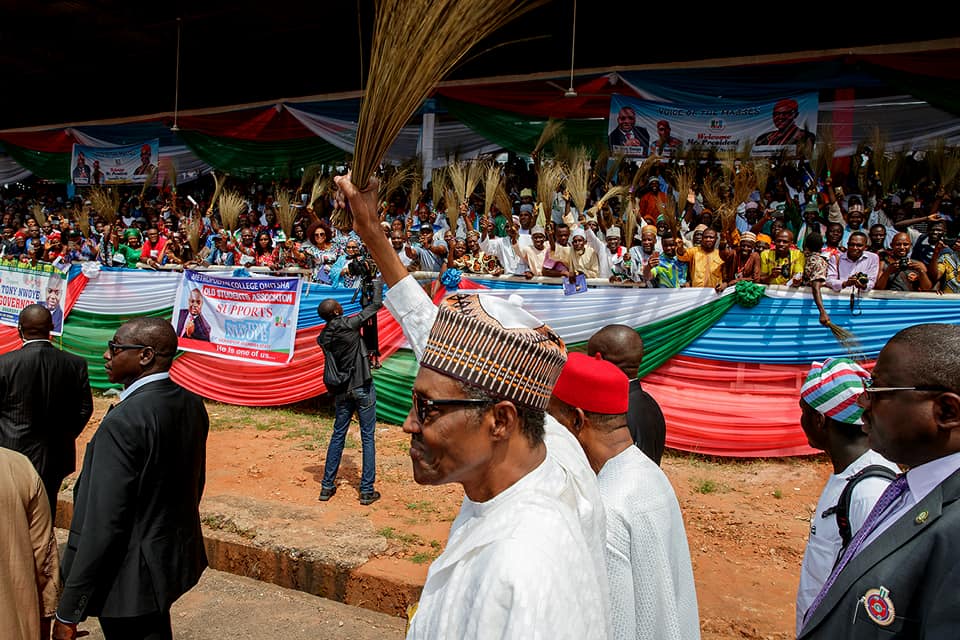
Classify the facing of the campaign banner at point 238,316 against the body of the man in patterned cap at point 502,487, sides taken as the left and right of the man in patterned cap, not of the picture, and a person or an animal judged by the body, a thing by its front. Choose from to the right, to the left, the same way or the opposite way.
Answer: to the left

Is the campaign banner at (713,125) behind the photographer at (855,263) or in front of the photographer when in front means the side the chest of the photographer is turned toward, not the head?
behind

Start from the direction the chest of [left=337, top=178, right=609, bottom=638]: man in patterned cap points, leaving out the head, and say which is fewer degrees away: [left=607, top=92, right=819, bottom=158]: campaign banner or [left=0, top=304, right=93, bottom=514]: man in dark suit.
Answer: the man in dark suit

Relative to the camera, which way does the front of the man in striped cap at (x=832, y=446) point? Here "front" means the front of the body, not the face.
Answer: to the viewer's left

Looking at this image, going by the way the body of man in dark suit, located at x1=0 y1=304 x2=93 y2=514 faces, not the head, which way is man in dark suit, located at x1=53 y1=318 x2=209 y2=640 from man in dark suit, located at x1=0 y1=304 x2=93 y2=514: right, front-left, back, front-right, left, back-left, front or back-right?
back

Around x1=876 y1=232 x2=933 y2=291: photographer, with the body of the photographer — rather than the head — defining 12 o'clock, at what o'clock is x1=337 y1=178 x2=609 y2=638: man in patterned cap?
The man in patterned cap is roughly at 12 o'clock from the photographer.

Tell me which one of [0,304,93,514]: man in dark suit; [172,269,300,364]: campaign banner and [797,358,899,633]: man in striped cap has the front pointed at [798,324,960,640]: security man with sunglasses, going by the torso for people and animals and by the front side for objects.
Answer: the campaign banner

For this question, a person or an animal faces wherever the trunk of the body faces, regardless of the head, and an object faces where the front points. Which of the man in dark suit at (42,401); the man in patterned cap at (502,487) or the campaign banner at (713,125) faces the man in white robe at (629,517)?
the campaign banner

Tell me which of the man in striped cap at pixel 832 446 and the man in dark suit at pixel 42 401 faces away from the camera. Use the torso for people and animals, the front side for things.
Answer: the man in dark suit

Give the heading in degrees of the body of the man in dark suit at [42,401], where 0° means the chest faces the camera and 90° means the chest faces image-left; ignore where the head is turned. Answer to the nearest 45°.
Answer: approximately 180°

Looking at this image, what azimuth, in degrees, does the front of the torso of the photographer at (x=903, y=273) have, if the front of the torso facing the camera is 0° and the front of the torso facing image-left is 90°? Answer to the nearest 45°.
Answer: approximately 0°
